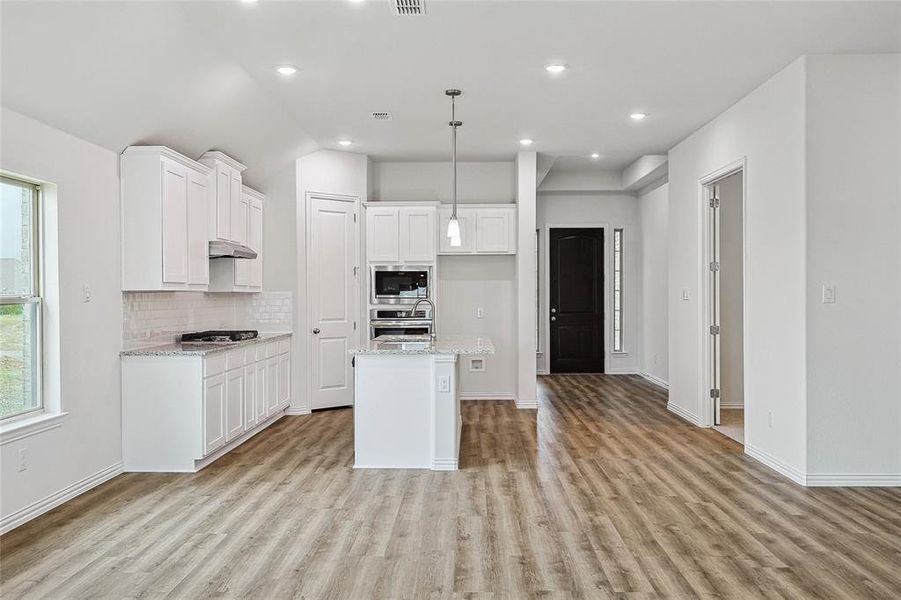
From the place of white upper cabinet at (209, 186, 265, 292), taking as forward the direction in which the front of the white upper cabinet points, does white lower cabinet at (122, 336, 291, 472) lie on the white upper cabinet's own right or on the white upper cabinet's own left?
on the white upper cabinet's own right

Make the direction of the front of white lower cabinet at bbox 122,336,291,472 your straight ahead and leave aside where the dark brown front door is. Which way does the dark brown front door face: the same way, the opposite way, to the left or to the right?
to the right

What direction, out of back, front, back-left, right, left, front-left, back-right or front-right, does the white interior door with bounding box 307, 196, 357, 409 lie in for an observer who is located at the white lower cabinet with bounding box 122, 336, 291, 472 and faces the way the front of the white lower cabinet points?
left

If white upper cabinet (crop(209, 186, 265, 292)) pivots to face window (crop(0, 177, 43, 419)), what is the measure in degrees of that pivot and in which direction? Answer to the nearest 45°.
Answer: approximately 90° to its right

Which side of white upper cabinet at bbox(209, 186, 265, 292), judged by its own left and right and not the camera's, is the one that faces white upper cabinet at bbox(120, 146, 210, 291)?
right

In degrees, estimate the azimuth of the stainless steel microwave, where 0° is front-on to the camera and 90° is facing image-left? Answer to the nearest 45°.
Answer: approximately 0°

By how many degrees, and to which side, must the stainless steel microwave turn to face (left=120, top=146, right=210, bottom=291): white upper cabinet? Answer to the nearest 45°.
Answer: approximately 45° to its right

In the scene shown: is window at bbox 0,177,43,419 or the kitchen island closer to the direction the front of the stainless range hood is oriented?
the kitchen island

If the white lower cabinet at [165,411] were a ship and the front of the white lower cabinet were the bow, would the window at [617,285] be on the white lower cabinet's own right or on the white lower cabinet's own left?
on the white lower cabinet's own left

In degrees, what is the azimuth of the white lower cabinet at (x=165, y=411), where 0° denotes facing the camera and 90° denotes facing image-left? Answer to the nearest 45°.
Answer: approximately 315°
